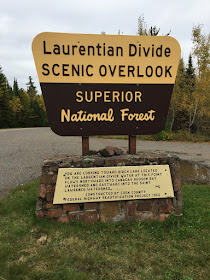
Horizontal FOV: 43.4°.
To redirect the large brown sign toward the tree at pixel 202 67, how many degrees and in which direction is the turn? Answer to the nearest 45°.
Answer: approximately 135° to its left

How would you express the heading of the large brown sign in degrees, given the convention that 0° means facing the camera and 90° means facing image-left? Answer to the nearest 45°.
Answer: approximately 0°

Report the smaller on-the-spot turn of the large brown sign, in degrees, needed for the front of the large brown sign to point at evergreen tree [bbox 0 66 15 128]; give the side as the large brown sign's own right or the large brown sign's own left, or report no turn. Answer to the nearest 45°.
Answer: approximately 135° to the large brown sign's own right
